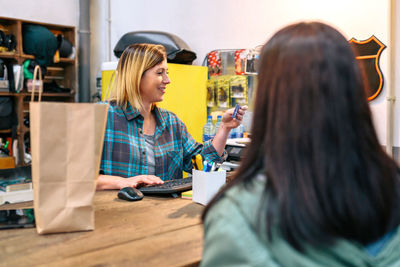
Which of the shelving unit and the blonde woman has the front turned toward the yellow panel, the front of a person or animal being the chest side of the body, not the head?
the shelving unit

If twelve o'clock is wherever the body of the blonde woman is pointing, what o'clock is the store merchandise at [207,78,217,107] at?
The store merchandise is roughly at 8 o'clock from the blonde woman.

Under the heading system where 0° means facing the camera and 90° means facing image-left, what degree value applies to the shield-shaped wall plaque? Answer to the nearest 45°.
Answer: approximately 0°

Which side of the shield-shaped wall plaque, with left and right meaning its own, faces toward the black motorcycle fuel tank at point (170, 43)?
right

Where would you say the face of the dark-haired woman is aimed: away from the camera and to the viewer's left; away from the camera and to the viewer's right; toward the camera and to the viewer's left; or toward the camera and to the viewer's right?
away from the camera and to the viewer's left

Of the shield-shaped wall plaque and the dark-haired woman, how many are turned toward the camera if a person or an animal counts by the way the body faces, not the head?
1

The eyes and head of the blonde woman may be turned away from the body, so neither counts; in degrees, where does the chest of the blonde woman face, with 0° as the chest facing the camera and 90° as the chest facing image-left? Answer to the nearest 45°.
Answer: approximately 315°

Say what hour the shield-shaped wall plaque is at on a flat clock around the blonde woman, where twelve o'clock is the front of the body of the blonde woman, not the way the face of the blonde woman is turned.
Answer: The shield-shaped wall plaque is roughly at 10 o'clock from the blonde woman.

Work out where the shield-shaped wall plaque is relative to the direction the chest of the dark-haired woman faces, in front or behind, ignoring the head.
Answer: in front

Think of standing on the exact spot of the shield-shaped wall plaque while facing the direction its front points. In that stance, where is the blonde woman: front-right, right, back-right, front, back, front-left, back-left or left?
front-right

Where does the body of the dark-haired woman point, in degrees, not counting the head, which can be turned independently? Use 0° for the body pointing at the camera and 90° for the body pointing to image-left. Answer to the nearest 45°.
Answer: approximately 180°
